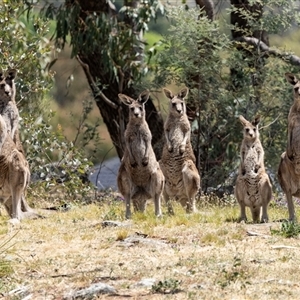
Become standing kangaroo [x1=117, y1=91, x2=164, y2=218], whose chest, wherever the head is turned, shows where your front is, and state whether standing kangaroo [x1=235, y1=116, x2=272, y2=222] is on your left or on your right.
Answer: on your left

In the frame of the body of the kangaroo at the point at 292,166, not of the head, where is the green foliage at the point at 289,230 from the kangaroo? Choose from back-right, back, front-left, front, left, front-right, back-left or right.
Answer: front

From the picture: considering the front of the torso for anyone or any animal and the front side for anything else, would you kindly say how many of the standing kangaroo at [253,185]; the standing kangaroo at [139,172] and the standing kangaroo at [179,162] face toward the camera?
3

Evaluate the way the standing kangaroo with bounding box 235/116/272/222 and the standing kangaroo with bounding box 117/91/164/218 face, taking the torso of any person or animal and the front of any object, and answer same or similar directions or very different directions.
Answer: same or similar directions

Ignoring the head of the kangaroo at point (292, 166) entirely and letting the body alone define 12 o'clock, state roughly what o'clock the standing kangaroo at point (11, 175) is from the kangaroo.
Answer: The standing kangaroo is roughly at 3 o'clock from the kangaroo.

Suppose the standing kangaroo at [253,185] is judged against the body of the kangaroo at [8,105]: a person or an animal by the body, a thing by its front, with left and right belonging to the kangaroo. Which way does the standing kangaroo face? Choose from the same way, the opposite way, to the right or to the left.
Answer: the same way

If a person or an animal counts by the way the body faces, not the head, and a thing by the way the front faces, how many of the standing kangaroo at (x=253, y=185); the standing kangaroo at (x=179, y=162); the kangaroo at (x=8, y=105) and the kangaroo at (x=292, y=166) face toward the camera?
4

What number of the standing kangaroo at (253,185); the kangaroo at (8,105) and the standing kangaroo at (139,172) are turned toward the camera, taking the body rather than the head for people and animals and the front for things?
3

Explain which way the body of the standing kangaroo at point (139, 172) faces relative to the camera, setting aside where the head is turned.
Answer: toward the camera

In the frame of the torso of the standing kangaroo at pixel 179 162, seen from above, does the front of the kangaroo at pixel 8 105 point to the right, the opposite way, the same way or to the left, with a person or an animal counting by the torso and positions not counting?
the same way

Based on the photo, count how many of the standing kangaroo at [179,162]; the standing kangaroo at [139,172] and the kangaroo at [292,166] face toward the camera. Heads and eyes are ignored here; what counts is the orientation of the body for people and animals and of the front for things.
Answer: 3

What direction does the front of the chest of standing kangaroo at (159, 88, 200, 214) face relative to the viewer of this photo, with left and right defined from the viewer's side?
facing the viewer

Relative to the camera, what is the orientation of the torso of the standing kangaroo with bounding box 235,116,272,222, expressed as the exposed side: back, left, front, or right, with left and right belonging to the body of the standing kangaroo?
front

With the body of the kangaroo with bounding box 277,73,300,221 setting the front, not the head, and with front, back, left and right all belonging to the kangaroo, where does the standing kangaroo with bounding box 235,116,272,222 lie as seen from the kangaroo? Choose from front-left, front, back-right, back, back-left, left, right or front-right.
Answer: right

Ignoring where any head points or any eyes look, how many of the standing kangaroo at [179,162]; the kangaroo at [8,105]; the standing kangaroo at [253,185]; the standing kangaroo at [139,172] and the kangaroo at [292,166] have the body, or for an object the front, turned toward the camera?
5
